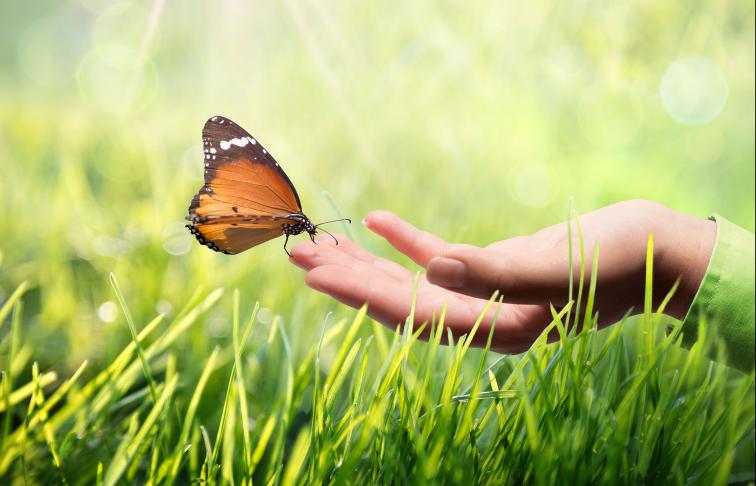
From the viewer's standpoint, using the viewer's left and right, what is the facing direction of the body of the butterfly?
facing to the right of the viewer
